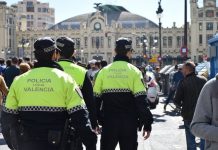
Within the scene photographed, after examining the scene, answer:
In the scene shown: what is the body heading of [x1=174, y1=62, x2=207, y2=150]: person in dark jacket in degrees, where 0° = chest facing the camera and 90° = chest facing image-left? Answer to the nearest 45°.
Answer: approximately 135°

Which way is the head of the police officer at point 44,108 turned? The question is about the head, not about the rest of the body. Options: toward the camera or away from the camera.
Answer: away from the camera

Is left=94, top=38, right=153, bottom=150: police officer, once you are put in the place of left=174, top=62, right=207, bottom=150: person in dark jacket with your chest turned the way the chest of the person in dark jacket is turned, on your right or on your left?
on your left

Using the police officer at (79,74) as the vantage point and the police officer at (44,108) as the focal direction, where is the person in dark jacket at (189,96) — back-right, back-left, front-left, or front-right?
back-left

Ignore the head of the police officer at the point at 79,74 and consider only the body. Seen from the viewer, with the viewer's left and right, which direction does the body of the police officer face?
facing away from the viewer

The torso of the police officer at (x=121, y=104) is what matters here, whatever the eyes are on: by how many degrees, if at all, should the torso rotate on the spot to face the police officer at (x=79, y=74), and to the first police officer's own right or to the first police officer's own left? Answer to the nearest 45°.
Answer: approximately 135° to the first police officer's own left

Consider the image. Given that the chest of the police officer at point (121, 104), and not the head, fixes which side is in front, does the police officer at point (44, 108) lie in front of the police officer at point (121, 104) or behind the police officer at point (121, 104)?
behind

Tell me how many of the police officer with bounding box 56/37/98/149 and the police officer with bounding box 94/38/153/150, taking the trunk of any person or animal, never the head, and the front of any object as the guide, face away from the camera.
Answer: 2

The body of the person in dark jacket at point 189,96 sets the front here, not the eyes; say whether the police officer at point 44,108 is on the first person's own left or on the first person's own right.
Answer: on the first person's own left

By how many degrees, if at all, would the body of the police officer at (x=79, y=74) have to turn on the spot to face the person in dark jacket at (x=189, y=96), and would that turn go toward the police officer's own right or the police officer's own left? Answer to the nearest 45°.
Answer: approximately 45° to the police officer's own right

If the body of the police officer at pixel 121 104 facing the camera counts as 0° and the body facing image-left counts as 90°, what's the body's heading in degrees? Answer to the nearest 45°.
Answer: approximately 180°

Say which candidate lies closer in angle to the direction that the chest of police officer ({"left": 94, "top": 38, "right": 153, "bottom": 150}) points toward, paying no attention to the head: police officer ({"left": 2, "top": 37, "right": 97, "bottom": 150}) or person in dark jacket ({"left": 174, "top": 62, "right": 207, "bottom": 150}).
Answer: the person in dark jacket
